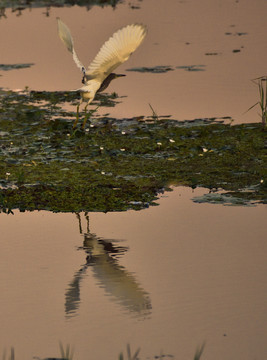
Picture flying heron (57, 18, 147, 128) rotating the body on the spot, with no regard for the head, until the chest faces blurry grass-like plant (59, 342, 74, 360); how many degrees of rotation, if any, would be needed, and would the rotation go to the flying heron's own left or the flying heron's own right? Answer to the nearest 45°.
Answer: approximately 135° to the flying heron's own right

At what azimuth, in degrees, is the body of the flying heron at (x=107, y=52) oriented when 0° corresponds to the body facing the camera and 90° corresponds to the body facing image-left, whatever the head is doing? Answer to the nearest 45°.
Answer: approximately 225°

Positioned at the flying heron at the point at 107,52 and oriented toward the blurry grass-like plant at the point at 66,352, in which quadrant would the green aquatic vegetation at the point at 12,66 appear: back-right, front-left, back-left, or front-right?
back-right
